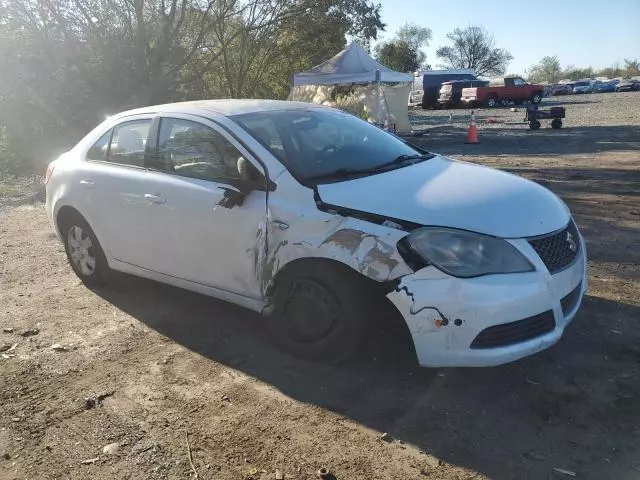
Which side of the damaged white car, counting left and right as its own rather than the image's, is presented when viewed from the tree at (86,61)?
back

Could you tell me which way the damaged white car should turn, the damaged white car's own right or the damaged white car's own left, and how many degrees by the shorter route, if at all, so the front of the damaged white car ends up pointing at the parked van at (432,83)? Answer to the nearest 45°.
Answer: approximately 135° to the damaged white car's own left

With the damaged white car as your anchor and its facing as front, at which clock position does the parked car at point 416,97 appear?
The parked car is roughly at 8 o'clock from the damaged white car.

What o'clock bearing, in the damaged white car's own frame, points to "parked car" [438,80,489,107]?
The parked car is roughly at 8 o'clock from the damaged white car.

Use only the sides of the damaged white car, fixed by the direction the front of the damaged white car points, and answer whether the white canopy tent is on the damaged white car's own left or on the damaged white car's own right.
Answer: on the damaged white car's own left

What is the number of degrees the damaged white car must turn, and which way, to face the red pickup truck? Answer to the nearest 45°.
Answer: approximately 135° to its left

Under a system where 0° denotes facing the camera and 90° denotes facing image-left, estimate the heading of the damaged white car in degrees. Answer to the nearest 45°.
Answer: approximately 315°
